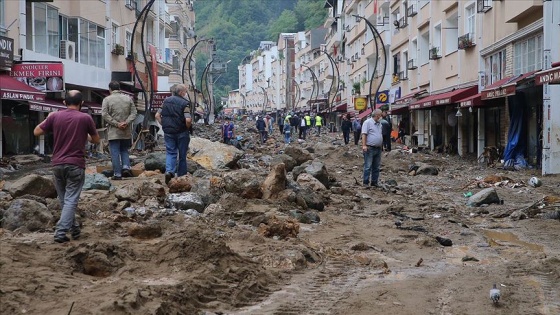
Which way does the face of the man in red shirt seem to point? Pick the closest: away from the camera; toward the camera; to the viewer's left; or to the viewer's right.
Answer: away from the camera

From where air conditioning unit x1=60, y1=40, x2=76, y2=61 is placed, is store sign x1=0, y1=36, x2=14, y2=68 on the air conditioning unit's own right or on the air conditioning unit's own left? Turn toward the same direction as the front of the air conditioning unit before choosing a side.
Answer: on the air conditioning unit's own right

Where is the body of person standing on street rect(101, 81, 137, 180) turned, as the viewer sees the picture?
away from the camera

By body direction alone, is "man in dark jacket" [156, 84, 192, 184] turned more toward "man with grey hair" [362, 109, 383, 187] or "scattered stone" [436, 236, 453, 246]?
the man with grey hair

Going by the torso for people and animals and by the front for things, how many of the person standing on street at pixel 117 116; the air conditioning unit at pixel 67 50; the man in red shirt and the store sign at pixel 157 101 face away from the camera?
2

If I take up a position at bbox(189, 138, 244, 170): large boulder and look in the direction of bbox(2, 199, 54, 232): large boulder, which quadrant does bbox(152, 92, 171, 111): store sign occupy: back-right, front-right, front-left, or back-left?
back-right

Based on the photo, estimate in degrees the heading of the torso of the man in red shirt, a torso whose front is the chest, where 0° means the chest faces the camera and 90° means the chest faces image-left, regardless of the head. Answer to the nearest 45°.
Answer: approximately 180°

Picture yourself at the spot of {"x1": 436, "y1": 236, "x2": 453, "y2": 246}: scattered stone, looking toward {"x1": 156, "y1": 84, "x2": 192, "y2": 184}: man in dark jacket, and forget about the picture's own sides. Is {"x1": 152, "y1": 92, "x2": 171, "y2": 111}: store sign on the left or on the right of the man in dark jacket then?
right

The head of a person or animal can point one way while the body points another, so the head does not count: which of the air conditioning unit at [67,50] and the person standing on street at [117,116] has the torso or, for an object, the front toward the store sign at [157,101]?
the person standing on street

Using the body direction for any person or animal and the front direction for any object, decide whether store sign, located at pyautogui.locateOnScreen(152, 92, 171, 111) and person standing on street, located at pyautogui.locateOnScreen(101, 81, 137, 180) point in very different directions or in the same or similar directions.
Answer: very different directions

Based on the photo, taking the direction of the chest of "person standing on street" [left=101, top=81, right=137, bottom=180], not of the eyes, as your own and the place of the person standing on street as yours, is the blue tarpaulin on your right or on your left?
on your right

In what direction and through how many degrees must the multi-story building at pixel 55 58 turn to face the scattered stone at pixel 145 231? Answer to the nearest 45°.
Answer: approximately 45° to its right
